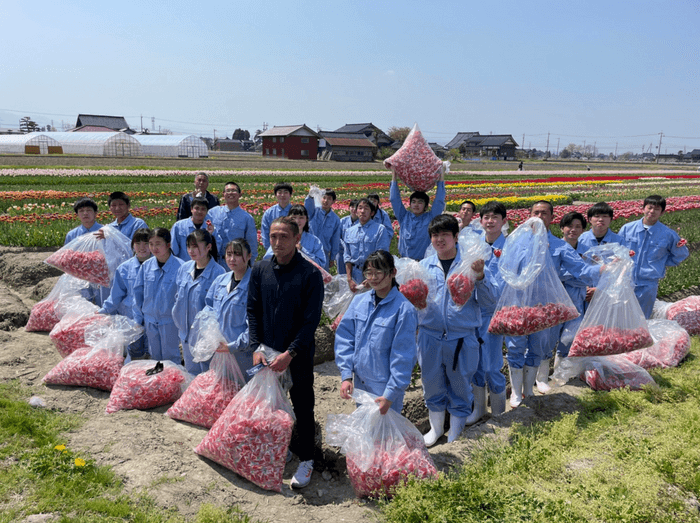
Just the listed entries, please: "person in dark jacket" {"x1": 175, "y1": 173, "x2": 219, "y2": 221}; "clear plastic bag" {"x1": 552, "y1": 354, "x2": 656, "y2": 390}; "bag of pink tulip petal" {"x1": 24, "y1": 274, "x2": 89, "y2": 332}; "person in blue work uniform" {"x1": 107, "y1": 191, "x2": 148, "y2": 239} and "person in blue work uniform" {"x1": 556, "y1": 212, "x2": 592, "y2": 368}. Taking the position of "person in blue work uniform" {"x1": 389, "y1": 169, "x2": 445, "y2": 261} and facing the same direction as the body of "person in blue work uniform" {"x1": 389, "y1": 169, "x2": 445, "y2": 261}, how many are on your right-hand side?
3

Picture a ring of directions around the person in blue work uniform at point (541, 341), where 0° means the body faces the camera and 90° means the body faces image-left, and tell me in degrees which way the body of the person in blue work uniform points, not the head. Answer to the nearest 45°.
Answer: approximately 45°

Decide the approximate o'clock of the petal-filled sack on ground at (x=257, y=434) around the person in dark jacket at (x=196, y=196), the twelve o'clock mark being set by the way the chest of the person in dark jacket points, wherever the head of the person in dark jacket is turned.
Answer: The petal-filled sack on ground is roughly at 12 o'clock from the person in dark jacket.

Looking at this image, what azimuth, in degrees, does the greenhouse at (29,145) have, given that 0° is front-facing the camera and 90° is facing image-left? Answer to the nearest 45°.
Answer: approximately 315°

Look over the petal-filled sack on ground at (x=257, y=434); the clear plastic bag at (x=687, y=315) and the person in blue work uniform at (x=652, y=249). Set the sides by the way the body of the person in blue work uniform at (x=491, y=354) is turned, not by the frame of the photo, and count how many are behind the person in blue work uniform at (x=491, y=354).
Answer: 2

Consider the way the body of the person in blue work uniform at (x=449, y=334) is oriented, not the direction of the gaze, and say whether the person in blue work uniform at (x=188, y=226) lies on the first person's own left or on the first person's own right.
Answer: on the first person's own right
